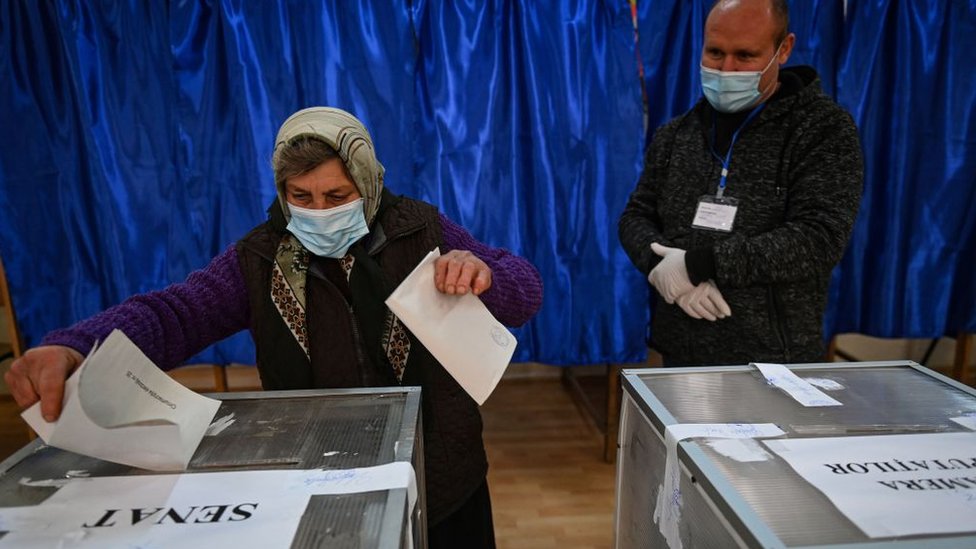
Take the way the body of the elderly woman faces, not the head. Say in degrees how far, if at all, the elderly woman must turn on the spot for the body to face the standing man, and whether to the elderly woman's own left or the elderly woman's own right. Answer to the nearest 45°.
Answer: approximately 90° to the elderly woman's own left

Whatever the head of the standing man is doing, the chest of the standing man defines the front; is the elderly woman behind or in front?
in front

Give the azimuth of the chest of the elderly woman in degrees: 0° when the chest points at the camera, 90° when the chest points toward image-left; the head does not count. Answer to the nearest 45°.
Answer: approximately 0°

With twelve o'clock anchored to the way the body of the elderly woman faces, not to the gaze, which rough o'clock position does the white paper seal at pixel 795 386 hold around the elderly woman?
The white paper seal is roughly at 10 o'clock from the elderly woman.

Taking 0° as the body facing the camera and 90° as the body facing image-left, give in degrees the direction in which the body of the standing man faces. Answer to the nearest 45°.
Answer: approximately 45°

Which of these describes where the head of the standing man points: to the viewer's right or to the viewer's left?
to the viewer's left

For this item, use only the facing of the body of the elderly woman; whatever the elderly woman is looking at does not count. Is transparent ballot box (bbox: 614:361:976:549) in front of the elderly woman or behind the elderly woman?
in front
